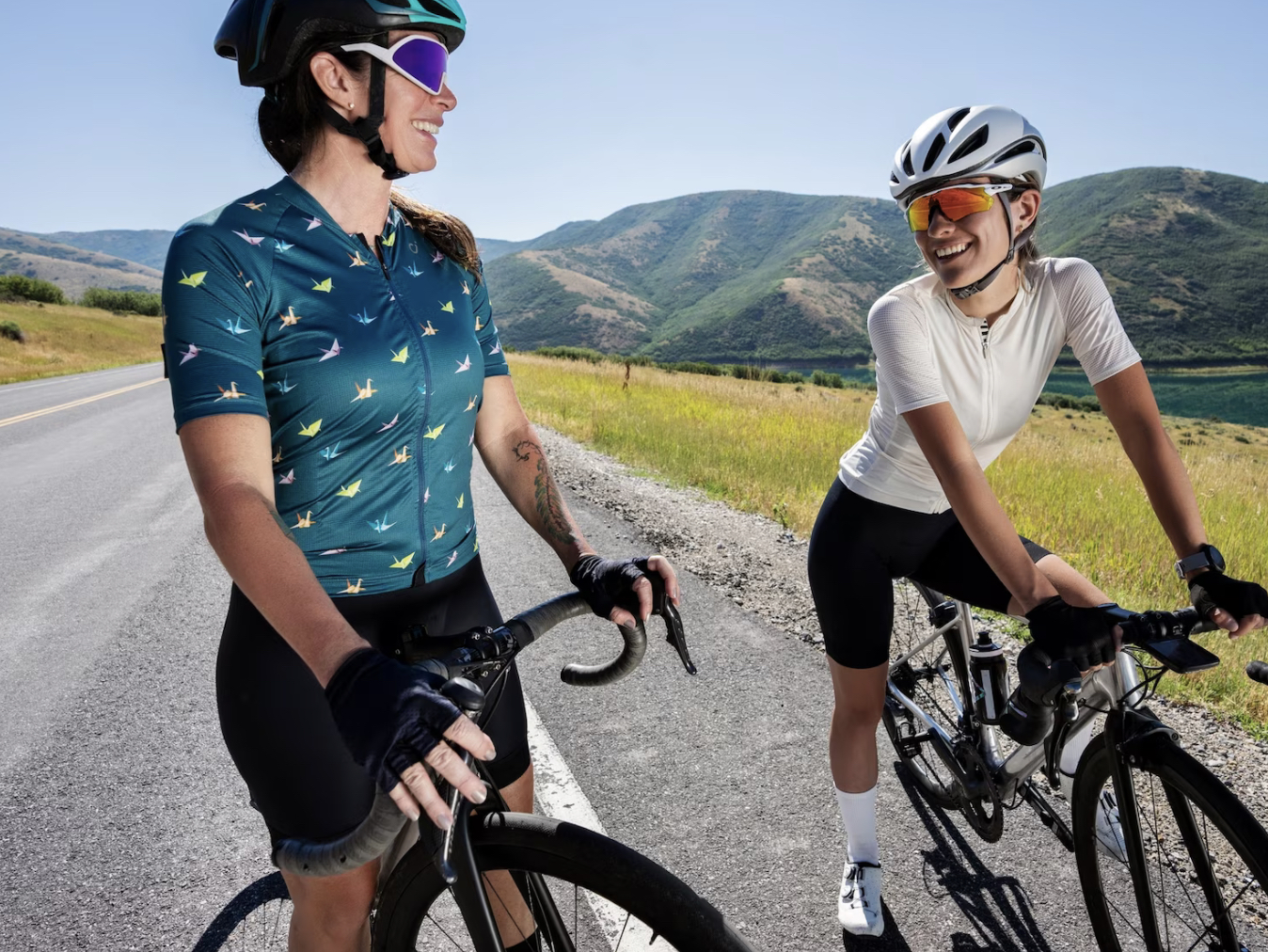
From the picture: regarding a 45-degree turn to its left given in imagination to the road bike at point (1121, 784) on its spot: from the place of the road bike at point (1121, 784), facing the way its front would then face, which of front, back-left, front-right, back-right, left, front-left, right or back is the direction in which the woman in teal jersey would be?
back-right

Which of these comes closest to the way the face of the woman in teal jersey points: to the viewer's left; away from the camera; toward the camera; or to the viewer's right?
to the viewer's right

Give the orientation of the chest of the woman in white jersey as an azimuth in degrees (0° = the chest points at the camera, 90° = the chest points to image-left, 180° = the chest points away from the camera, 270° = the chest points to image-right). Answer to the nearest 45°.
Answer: approximately 315°

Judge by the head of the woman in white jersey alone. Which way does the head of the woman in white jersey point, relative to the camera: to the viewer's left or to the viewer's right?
to the viewer's left

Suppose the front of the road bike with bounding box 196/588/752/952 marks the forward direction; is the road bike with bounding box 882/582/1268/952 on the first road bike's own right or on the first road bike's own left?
on the first road bike's own left

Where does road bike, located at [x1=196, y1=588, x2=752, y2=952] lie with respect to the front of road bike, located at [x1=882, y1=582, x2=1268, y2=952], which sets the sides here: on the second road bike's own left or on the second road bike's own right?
on the second road bike's own right

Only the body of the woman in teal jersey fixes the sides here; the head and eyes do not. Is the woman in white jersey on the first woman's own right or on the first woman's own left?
on the first woman's own left

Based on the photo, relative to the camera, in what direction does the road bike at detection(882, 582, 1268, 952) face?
facing the viewer and to the right of the viewer

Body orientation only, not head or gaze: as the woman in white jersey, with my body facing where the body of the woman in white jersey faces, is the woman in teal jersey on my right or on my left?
on my right

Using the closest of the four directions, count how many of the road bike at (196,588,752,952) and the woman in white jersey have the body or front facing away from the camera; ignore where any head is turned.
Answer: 0

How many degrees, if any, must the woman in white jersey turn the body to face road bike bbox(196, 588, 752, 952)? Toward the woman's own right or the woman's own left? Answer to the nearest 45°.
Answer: approximately 45° to the woman's own right
